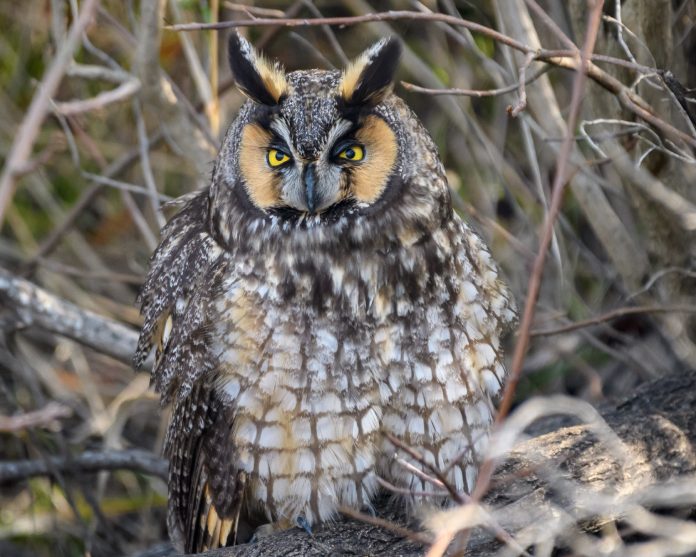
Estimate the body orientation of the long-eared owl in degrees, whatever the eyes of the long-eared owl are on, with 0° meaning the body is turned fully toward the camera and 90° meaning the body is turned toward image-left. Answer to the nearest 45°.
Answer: approximately 0°

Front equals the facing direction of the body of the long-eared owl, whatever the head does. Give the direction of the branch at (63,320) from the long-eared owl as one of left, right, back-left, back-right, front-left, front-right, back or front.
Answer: back-right

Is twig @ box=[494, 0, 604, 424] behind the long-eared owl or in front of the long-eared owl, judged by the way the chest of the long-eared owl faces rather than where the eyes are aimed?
in front
